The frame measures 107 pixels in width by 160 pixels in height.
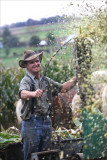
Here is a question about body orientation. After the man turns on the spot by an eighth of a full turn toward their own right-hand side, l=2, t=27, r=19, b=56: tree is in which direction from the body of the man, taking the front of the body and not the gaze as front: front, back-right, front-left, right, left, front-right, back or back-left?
back

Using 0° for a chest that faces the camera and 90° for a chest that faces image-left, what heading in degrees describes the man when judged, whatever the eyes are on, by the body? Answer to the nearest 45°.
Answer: approximately 315°

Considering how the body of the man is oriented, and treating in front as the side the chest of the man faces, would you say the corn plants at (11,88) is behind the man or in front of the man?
behind

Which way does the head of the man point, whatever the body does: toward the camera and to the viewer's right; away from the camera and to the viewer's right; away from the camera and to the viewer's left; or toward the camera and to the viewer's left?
toward the camera and to the viewer's right
